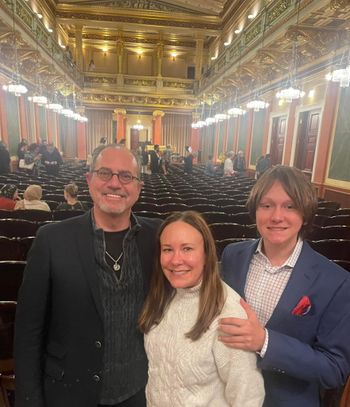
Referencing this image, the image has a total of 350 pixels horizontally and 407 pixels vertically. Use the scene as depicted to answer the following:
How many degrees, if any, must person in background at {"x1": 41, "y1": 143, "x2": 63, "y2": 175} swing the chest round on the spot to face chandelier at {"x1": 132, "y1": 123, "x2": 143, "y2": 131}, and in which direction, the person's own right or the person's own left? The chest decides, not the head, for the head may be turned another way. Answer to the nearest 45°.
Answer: approximately 135° to the person's own left

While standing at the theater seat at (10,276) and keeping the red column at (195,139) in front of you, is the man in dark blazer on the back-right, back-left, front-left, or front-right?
back-right

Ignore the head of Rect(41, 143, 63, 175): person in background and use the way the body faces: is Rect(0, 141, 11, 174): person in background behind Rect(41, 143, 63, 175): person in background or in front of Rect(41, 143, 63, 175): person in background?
in front
